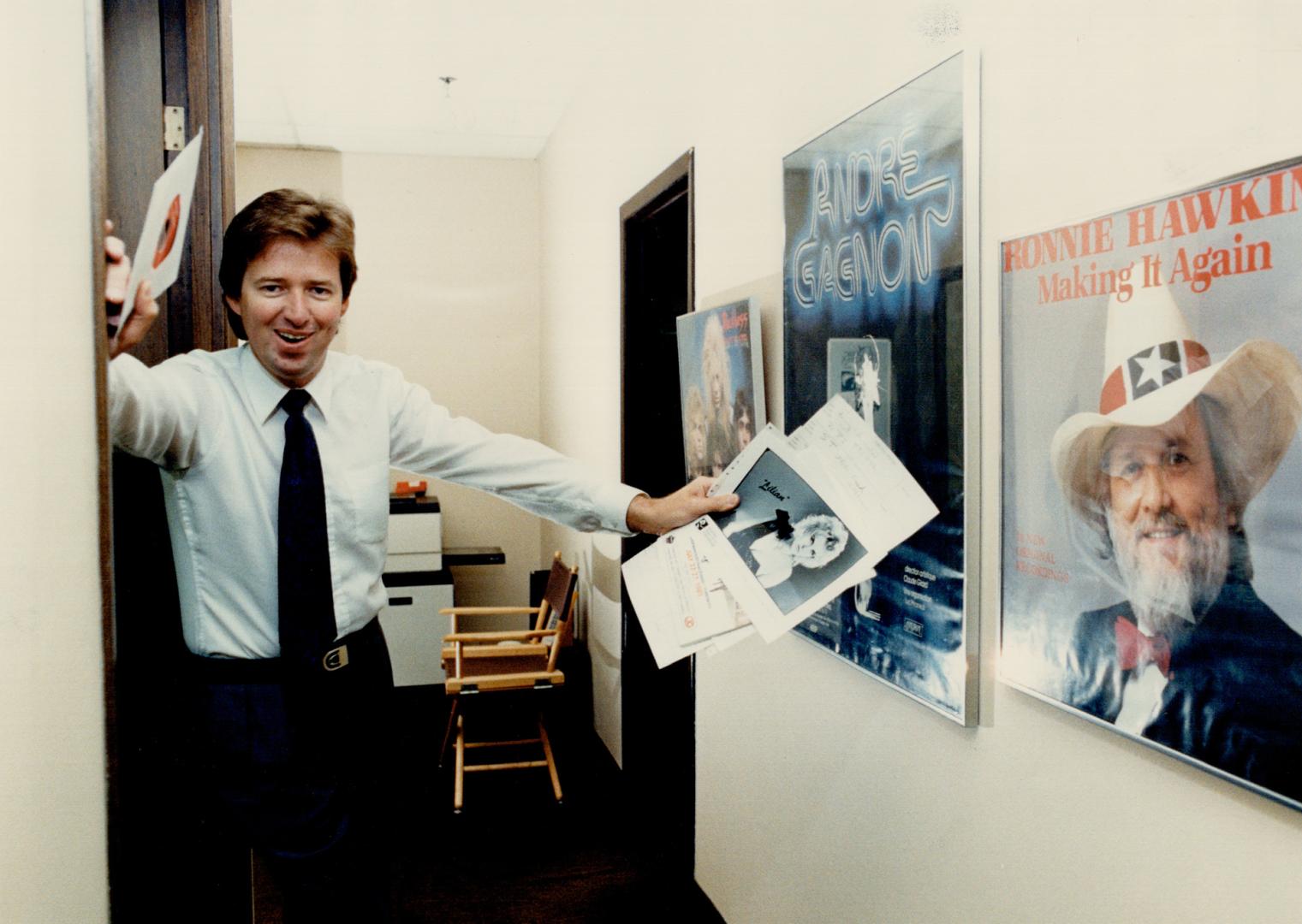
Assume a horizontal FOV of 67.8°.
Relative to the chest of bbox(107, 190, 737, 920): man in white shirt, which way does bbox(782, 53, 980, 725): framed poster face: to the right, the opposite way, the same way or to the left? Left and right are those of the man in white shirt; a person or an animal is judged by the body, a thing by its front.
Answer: to the right

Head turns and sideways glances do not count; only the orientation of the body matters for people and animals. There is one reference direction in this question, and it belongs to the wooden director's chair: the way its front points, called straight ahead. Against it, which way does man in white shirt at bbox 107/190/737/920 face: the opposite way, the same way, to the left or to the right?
to the left

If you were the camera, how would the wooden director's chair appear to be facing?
facing to the left of the viewer

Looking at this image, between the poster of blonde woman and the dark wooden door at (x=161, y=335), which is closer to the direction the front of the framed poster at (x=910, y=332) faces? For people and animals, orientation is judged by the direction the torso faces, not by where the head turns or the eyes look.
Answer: the dark wooden door

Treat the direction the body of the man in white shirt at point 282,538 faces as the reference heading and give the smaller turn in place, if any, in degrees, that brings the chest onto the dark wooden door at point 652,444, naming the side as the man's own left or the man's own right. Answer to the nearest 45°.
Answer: approximately 135° to the man's own left

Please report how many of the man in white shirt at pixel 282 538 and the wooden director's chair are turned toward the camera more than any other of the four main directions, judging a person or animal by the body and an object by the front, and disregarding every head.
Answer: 1

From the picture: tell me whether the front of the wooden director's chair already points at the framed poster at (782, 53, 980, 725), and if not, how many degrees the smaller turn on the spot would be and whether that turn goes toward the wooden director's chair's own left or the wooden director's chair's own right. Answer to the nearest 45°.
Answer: approximately 90° to the wooden director's chair's own left

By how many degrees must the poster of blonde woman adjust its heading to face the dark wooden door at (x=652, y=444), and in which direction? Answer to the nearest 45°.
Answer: approximately 135° to its right
